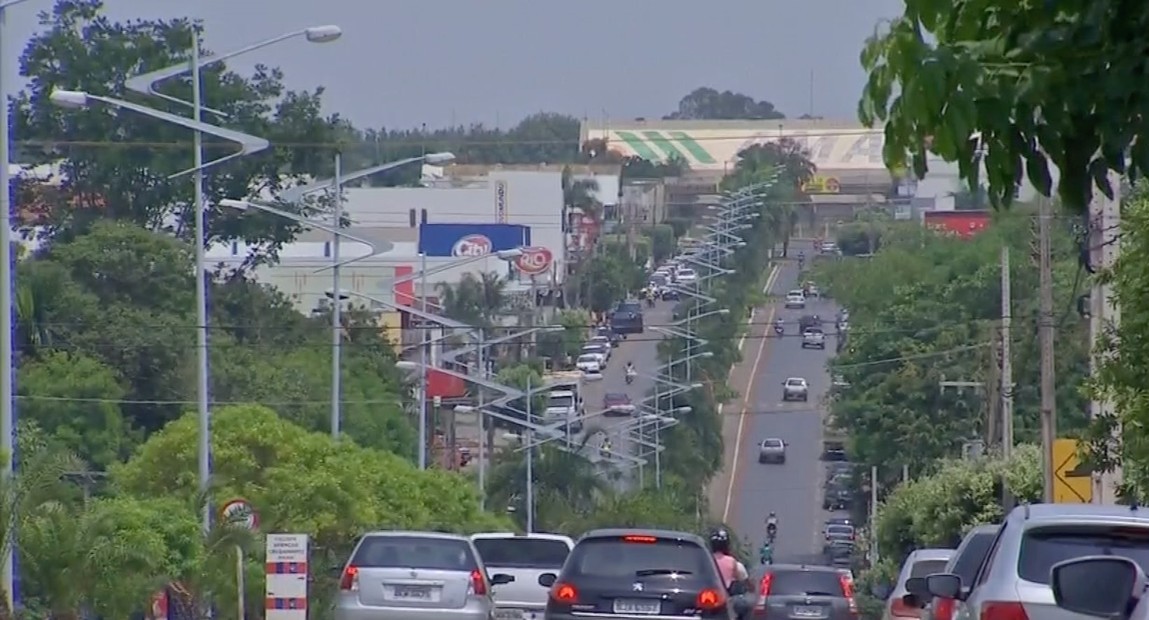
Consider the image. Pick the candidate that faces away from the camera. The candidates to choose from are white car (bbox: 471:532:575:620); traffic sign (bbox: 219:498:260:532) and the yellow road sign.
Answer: the white car

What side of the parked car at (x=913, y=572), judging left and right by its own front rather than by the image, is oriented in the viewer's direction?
back

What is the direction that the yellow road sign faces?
toward the camera

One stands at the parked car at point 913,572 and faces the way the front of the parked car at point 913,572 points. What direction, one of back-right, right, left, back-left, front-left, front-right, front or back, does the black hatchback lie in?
back-left

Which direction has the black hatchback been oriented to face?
away from the camera

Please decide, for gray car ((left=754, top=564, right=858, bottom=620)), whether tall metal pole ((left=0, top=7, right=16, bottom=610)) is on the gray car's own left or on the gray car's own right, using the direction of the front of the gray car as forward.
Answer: on the gray car's own left

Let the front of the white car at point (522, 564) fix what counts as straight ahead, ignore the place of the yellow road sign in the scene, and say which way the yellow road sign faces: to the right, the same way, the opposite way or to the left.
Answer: the opposite way

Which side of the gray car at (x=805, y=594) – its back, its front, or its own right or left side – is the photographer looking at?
back

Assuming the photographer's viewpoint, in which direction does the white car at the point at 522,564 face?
facing away from the viewer

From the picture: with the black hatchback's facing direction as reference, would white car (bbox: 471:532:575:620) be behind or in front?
in front

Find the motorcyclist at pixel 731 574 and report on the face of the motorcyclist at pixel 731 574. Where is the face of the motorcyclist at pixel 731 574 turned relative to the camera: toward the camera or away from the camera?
away from the camera

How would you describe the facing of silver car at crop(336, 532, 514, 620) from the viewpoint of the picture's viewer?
facing away from the viewer

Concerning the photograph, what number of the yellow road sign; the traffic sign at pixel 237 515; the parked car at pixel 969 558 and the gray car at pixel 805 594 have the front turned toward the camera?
2

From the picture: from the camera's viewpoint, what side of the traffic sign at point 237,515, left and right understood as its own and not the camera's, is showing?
front

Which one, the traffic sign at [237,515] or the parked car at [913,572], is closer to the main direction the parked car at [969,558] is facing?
the parked car

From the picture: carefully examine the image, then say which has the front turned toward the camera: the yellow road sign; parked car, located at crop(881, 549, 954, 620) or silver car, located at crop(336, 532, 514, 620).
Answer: the yellow road sign

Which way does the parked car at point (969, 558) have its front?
away from the camera
